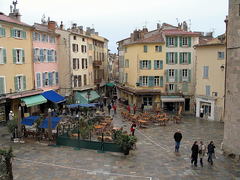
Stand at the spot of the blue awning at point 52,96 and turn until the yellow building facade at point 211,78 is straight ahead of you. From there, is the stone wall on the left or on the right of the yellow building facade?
right

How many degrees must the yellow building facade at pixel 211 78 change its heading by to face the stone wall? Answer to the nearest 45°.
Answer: approximately 45° to its left

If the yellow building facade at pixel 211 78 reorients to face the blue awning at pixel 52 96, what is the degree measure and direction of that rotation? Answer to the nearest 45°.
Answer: approximately 45° to its right

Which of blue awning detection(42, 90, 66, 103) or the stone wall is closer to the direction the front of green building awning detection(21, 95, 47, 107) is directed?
the stone wall

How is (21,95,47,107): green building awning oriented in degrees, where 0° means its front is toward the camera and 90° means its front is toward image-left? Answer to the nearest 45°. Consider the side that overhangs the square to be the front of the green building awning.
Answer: approximately 315°
